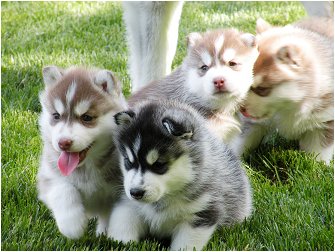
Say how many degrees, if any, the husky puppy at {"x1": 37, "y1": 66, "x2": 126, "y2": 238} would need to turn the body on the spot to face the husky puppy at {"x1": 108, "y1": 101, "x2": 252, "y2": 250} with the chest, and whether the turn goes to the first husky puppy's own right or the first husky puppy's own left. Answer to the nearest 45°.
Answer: approximately 90° to the first husky puppy's own left

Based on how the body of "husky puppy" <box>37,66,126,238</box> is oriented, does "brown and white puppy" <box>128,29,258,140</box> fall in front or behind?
behind

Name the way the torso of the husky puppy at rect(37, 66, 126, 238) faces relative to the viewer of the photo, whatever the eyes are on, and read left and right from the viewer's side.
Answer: facing the viewer and to the left of the viewer

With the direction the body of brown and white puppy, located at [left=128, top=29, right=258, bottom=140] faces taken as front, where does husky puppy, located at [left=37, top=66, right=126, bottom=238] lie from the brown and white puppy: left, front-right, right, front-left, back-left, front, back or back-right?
right

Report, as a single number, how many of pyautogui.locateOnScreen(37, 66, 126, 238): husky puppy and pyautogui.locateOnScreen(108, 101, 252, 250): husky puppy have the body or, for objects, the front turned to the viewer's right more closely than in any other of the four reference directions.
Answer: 0

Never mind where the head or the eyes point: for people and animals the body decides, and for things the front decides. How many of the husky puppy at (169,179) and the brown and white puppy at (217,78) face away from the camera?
0

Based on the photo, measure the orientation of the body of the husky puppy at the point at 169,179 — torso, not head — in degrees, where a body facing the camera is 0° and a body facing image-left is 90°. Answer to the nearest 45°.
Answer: approximately 45°
